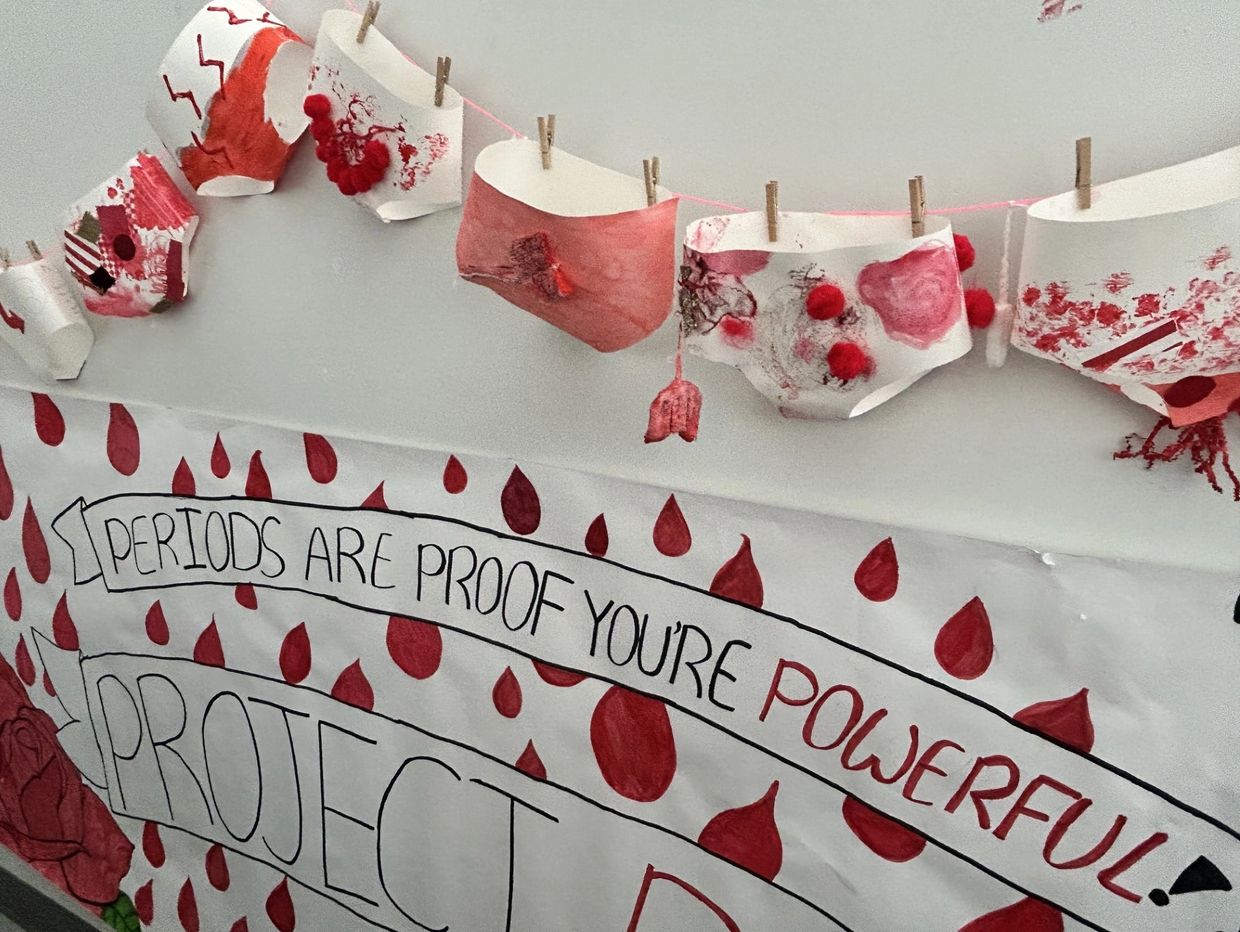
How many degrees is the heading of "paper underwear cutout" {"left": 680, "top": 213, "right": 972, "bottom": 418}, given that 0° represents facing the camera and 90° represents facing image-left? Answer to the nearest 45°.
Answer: approximately 0°

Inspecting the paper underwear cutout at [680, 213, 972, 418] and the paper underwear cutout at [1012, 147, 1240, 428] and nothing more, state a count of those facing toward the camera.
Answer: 2

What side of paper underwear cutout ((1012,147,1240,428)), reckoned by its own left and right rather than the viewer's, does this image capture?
front

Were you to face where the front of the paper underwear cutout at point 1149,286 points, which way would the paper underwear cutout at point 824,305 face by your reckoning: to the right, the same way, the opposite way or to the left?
the same way

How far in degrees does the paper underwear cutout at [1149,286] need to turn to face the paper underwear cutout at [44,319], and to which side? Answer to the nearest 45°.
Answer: approximately 90° to its right

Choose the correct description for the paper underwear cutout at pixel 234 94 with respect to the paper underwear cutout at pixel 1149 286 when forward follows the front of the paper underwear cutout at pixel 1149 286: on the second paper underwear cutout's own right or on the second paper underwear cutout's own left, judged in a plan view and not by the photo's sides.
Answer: on the second paper underwear cutout's own right

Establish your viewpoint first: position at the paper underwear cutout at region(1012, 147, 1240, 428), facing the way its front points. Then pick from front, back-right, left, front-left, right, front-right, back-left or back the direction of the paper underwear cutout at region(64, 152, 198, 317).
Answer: right
